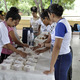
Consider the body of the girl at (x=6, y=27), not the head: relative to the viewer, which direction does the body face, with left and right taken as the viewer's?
facing to the right of the viewer

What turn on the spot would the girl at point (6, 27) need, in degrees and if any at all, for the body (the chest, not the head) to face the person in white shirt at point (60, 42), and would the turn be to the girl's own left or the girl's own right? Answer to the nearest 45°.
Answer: approximately 45° to the girl's own right
